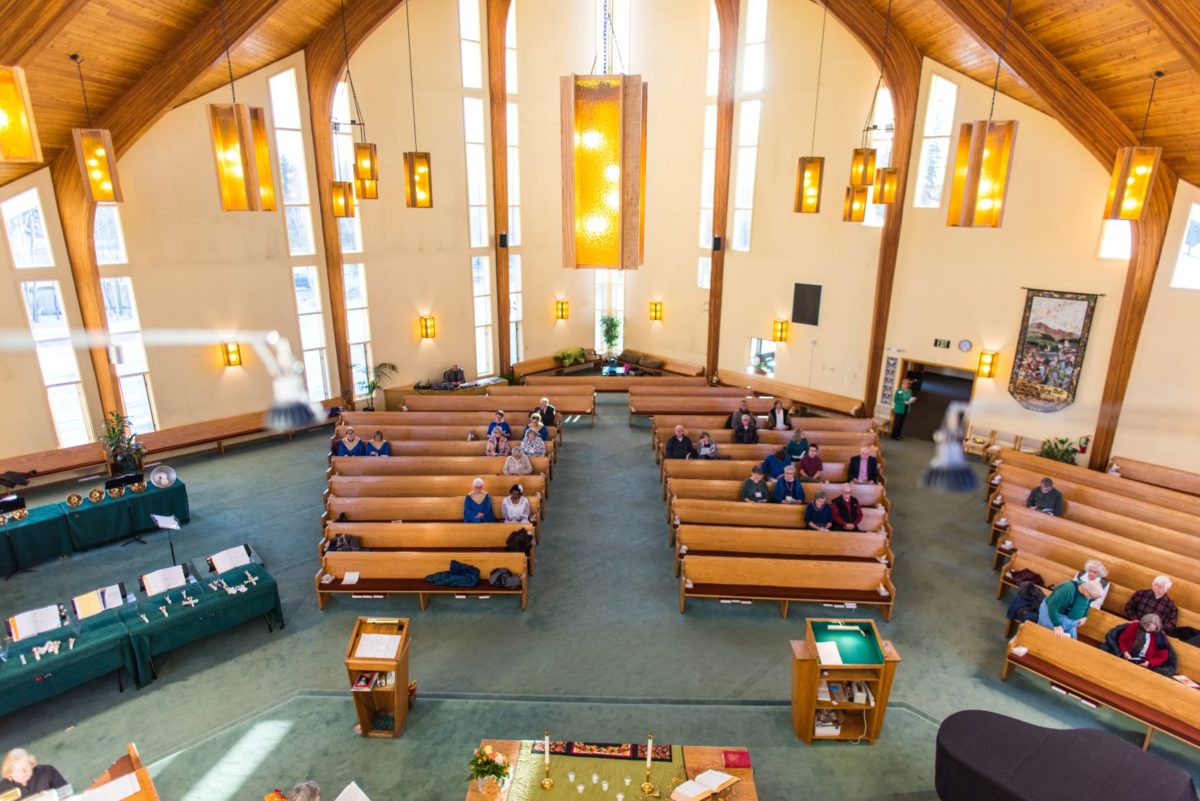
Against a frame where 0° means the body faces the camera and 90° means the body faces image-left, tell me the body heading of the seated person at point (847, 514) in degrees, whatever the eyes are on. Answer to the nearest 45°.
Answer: approximately 0°

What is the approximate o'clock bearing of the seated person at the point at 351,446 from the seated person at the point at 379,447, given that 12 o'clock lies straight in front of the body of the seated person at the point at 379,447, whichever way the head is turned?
the seated person at the point at 351,446 is roughly at 4 o'clock from the seated person at the point at 379,447.

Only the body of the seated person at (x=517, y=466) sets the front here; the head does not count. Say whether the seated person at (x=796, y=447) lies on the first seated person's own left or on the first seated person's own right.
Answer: on the first seated person's own left

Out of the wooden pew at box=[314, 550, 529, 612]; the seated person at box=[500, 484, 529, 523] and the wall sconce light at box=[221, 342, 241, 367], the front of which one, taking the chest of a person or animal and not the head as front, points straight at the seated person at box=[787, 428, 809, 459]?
the wall sconce light

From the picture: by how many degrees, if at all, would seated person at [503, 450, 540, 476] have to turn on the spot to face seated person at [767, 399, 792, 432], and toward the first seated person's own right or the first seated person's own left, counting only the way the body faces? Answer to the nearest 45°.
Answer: approximately 90° to the first seated person's own left
